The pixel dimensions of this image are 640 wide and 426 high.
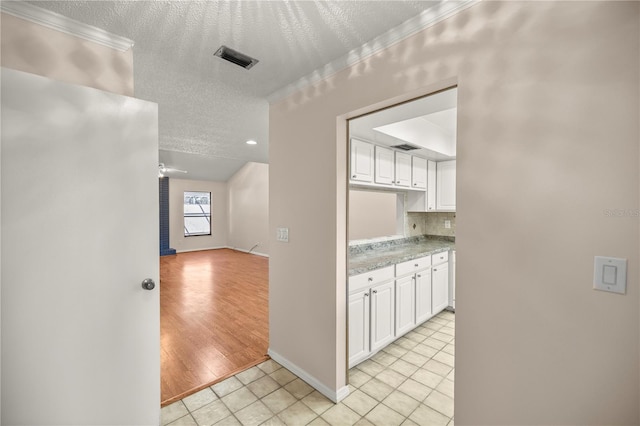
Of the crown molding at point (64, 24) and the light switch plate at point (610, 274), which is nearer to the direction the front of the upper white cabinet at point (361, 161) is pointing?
the light switch plate

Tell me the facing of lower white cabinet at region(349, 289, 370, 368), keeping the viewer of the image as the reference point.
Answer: facing the viewer and to the right of the viewer

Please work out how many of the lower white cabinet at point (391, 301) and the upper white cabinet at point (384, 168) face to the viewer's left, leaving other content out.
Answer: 0

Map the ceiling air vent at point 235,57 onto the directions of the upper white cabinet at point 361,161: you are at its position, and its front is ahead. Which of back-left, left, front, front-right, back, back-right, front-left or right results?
right

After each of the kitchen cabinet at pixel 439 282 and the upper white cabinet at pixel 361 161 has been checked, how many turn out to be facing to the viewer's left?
0

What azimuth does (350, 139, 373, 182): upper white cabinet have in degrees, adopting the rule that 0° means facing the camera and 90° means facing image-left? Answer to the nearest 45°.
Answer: approximately 315°
